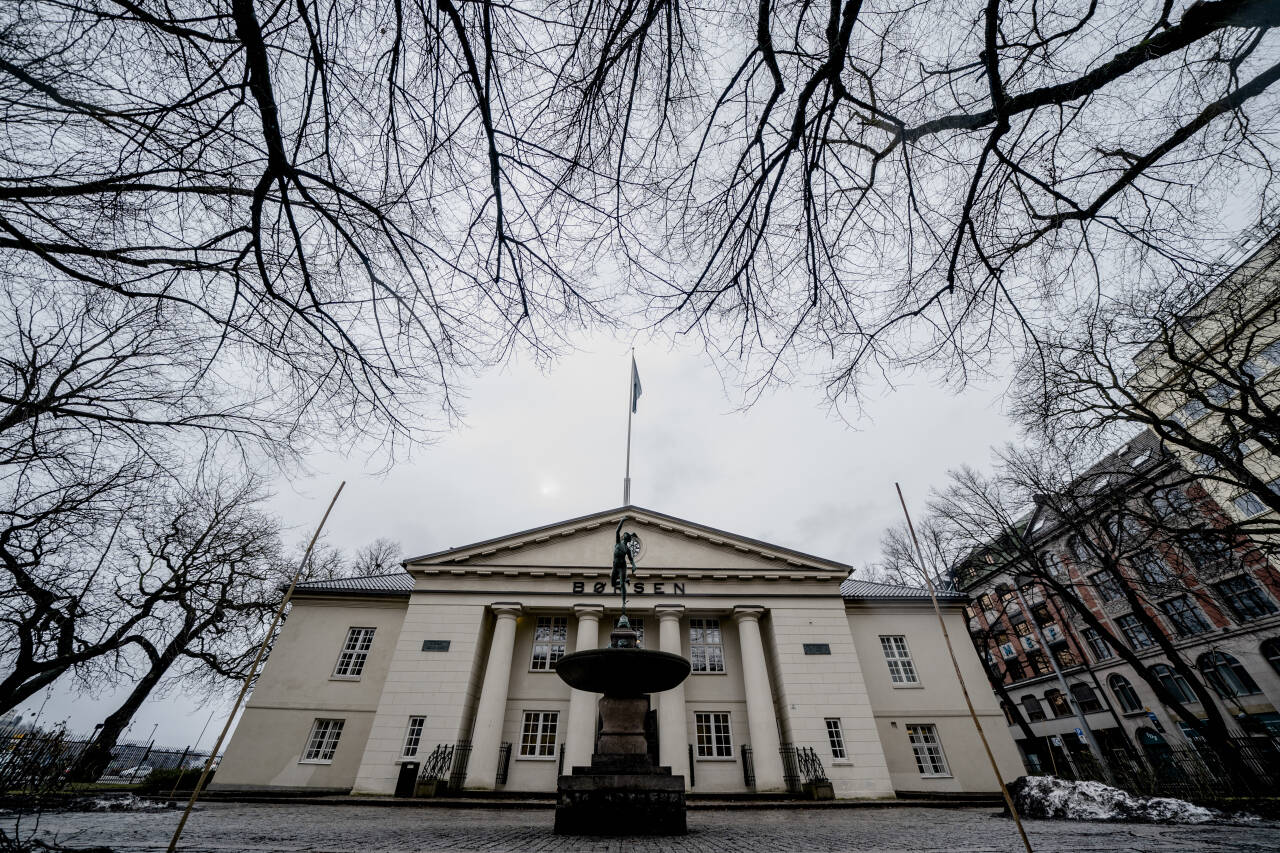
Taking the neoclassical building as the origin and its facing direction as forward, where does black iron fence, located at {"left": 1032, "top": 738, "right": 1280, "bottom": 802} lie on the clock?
The black iron fence is roughly at 10 o'clock from the neoclassical building.

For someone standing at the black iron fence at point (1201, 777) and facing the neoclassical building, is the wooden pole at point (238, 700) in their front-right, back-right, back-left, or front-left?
front-left

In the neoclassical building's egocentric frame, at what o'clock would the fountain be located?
The fountain is roughly at 12 o'clock from the neoclassical building.

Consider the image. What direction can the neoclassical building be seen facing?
toward the camera

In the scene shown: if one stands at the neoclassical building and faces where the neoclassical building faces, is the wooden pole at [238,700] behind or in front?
in front

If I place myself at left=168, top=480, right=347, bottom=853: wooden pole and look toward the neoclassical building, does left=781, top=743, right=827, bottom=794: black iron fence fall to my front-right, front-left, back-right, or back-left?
front-right

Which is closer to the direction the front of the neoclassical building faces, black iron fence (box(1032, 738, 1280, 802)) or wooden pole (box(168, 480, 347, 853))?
the wooden pole
